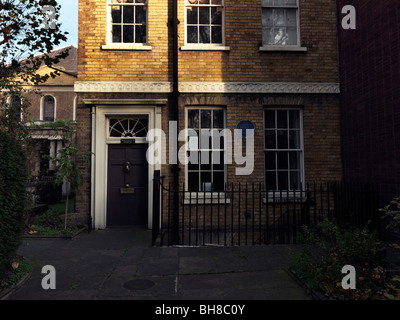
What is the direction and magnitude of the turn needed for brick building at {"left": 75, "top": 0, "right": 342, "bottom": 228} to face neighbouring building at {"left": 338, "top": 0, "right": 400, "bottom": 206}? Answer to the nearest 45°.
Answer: approximately 90° to its left

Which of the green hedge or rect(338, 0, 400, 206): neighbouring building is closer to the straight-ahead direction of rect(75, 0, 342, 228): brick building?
the green hedge

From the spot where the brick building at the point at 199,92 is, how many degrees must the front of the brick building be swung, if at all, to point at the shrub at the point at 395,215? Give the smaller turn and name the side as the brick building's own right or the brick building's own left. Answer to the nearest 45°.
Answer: approximately 45° to the brick building's own left

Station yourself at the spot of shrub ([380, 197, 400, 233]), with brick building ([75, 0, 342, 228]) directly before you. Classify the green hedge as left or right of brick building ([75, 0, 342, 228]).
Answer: left

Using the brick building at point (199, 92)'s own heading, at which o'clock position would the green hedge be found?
The green hedge is roughly at 1 o'clock from the brick building.

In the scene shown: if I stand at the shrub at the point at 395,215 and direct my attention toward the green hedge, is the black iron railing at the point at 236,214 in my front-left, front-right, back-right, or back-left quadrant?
front-right

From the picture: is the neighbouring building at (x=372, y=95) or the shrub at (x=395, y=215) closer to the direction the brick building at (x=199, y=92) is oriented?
the shrub

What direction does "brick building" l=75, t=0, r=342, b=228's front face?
toward the camera

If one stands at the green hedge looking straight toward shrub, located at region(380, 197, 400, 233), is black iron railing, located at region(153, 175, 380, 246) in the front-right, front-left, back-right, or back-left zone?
front-left
